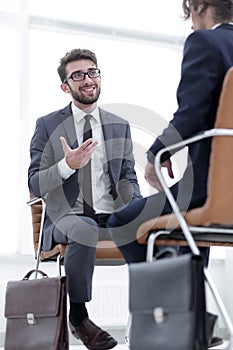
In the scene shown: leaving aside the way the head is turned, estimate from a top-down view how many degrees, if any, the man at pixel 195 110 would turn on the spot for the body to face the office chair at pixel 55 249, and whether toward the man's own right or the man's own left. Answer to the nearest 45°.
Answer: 0° — they already face it

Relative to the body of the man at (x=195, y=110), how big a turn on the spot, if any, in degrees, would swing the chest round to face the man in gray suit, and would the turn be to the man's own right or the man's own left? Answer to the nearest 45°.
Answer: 0° — they already face them

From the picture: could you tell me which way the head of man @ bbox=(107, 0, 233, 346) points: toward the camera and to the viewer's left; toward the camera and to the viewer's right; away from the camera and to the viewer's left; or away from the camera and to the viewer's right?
away from the camera and to the viewer's left

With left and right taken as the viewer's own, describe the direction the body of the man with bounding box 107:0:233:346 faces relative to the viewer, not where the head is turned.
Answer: facing away from the viewer and to the left of the viewer
